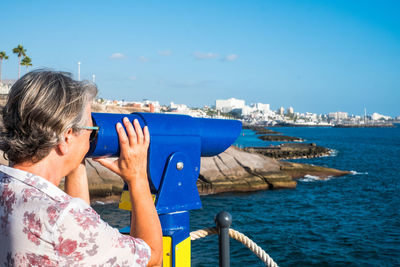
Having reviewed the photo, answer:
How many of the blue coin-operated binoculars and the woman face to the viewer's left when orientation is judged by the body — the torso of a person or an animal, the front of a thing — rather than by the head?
0

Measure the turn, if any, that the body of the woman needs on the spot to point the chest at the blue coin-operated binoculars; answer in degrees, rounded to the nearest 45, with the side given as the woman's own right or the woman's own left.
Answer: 0° — they already face it

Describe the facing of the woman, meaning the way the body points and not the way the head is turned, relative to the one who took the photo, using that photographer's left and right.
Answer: facing away from the viewer and to the right of the viewer

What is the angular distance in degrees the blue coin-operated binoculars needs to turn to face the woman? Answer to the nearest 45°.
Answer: approximately 135° to its right

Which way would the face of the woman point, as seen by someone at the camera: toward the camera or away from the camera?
away from the camera

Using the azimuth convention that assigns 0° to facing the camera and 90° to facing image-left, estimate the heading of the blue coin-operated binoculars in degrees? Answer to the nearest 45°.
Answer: approximately 270°
